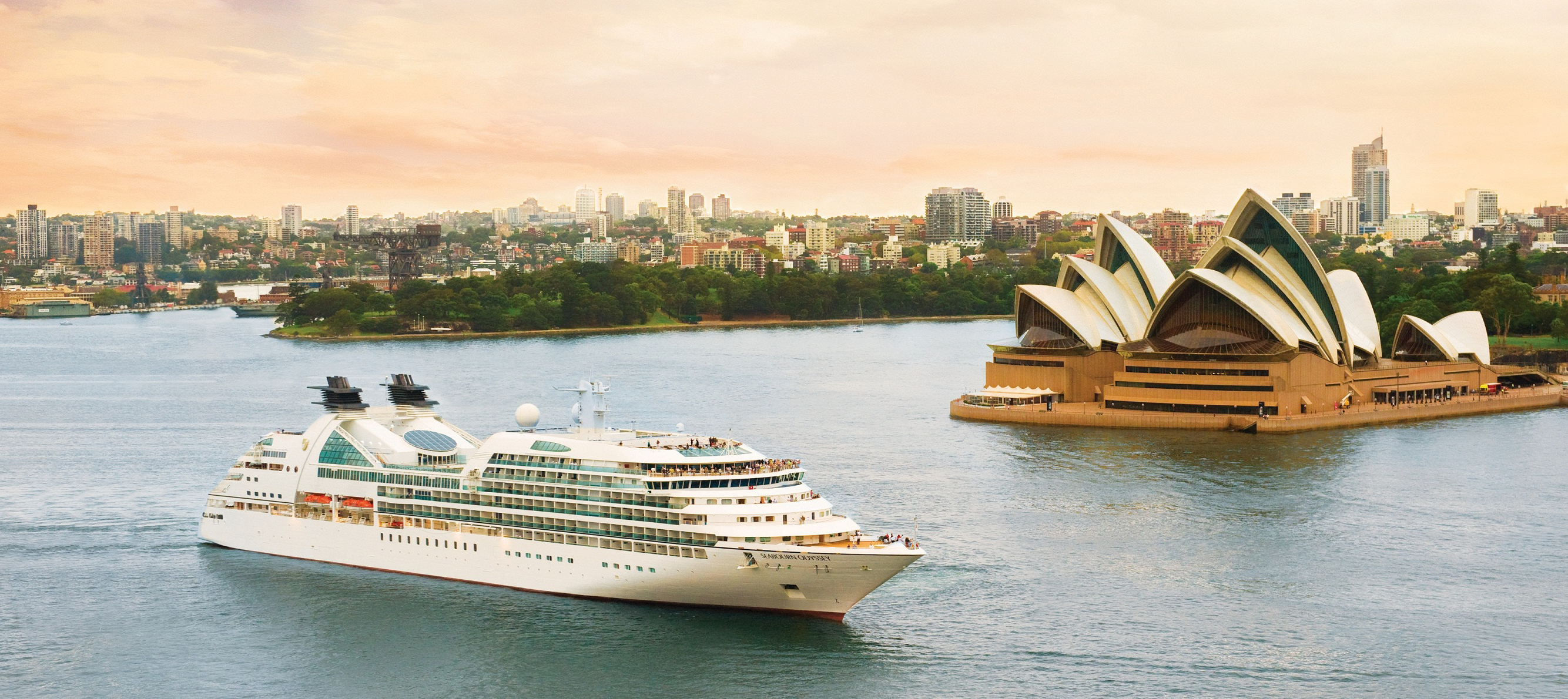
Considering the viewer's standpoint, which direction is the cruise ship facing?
facing the viewer and to the right of the viewer
